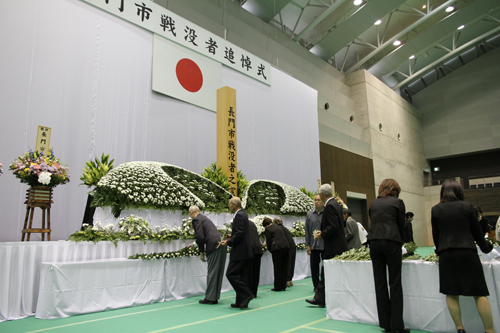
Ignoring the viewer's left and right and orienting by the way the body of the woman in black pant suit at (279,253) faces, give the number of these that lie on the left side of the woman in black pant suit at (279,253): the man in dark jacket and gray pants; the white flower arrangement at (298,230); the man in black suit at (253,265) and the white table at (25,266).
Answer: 3

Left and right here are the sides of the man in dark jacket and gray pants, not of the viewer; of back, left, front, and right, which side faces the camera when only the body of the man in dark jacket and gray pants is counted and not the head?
left

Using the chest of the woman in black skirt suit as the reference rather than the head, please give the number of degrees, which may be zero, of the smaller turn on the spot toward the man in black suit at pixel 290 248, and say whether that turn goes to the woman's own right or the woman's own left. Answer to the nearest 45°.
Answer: approximately 45° to the woman's own left

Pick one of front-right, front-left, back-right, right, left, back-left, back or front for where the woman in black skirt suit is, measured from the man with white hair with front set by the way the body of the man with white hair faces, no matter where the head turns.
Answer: back-left

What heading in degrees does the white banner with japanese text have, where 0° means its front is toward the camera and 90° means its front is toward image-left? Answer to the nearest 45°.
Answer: approximately 315°

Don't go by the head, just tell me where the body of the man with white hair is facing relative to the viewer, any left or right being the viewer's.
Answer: facing to the left of the viewer

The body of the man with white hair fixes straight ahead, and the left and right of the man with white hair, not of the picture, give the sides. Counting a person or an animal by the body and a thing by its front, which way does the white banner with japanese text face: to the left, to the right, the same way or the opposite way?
the opposite way

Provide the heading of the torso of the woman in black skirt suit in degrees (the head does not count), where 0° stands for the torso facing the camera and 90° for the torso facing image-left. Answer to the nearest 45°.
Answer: approximately 180°

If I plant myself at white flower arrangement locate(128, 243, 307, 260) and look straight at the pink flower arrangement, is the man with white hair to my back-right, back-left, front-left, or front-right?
back-left

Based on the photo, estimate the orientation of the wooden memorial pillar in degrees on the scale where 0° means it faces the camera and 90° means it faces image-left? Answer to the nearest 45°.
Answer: approximately 315°
